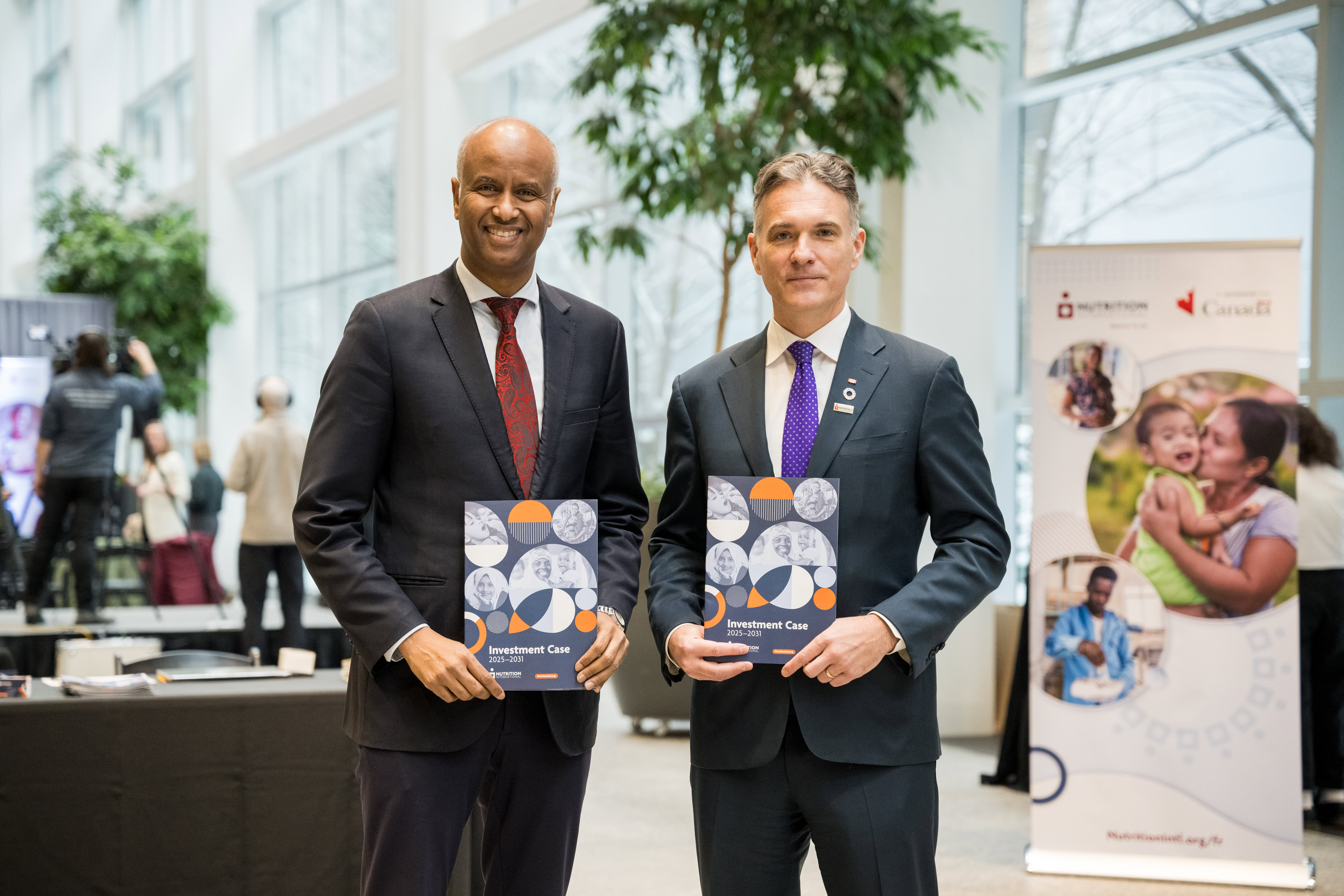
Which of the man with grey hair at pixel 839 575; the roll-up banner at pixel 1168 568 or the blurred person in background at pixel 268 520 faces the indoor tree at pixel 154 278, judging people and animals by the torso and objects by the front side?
the blurred person in background

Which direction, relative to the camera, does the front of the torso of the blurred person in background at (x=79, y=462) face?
away from the camera

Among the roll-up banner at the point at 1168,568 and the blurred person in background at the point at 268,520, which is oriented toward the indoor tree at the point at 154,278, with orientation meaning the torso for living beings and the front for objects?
the blurred person in background

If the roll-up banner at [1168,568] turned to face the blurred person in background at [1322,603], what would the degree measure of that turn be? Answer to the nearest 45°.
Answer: approximately 135° to its left

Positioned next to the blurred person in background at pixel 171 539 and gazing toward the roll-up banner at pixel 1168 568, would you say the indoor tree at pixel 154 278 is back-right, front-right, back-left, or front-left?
back-left

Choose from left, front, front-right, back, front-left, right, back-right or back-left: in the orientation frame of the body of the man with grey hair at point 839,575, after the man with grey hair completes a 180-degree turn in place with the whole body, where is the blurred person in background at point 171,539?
front-left

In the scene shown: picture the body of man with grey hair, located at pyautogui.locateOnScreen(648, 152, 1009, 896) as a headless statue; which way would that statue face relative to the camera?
toward the camera

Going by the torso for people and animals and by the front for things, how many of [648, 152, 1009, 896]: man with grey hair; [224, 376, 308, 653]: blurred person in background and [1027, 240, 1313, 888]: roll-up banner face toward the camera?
2

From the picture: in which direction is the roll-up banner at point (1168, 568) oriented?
toward the camera

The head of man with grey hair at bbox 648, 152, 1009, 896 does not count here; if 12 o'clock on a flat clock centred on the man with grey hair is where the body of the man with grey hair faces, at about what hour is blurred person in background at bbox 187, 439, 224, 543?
The blurred person in background is roughly at 5 o'clock from the man with grey hair.

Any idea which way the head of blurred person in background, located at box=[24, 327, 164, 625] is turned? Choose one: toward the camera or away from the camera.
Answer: away from the camera

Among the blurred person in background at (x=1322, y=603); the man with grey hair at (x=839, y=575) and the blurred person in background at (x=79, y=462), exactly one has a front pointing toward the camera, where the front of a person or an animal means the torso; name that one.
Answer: the man with grey hair

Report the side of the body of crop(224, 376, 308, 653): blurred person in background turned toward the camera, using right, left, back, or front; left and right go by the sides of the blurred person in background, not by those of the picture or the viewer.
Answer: back
